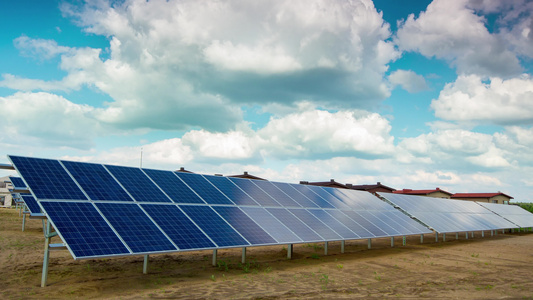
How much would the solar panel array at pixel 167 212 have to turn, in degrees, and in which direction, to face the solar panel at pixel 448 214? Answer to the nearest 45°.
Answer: approximately 90° to its left

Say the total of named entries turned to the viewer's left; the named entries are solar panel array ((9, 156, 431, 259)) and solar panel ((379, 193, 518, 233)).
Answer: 0

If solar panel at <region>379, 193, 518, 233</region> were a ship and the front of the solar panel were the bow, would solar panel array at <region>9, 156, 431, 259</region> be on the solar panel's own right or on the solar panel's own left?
on the solar panel's own right

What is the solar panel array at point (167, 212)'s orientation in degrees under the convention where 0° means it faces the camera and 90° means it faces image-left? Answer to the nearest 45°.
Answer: approximately 315°
